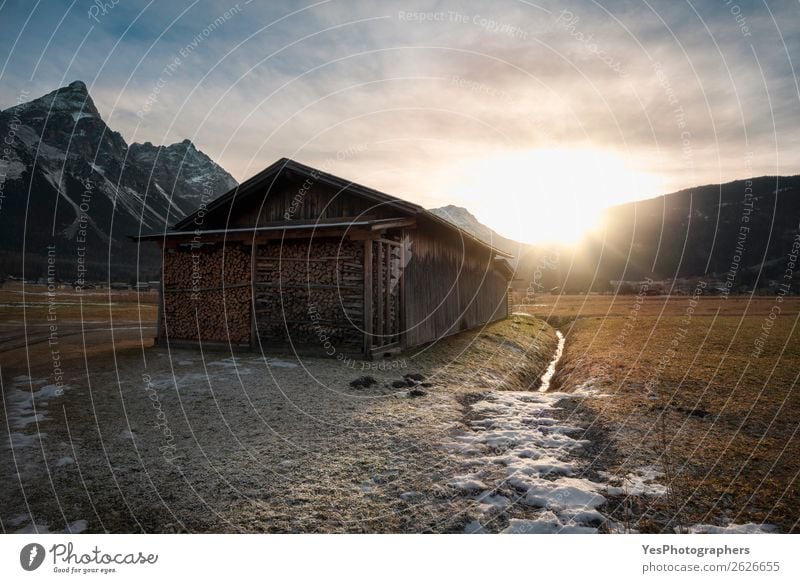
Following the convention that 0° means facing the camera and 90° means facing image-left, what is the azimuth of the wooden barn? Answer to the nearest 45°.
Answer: approximately 45°
